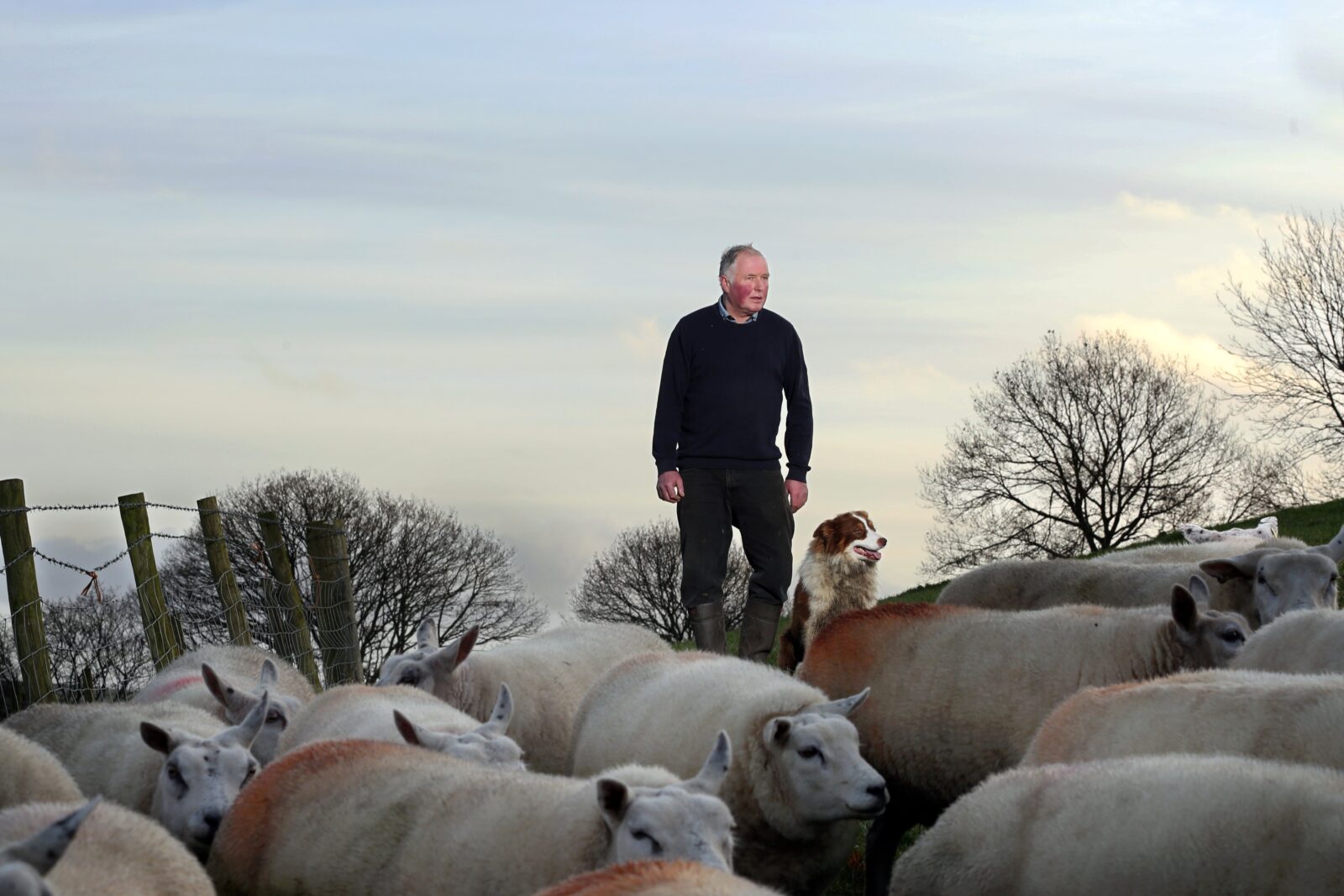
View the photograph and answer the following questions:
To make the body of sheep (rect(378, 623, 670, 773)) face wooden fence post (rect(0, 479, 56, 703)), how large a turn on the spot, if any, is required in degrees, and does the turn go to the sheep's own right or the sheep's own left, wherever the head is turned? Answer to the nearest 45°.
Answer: approximately 45° to the sheep's own right

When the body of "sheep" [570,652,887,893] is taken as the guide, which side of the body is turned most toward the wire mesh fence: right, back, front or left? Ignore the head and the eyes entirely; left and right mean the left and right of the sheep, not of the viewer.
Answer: back

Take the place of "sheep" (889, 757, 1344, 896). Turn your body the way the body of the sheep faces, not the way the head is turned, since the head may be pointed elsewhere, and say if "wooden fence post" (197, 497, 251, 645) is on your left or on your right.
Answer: on your left

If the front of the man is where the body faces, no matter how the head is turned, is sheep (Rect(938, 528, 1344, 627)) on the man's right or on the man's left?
on the man's left

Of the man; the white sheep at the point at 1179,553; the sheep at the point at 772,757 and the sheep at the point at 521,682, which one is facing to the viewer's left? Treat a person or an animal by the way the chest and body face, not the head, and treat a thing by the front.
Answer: the sheep at the point at 521,682

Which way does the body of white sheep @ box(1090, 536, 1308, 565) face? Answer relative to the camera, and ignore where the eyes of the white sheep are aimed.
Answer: to the viewer's right

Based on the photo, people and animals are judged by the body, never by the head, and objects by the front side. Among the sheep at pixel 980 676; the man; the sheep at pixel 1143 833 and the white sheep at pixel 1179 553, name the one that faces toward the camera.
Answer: the man

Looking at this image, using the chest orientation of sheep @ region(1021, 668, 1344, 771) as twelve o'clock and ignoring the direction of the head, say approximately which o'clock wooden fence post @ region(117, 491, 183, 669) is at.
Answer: The wooden fence post is roughly at 7 o'clock from the sheep.

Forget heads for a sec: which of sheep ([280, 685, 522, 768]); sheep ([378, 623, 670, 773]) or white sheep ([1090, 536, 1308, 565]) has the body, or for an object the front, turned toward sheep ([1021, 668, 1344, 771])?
sheep ([280, 685, 522, 768])

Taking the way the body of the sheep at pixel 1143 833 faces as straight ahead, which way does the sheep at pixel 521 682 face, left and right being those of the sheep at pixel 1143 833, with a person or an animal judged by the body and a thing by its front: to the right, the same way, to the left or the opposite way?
the opposite way

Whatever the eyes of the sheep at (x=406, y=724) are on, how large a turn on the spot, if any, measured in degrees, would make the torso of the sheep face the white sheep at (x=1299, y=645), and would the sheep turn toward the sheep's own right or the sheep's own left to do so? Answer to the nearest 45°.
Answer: approximately 45° to the sheep's own left

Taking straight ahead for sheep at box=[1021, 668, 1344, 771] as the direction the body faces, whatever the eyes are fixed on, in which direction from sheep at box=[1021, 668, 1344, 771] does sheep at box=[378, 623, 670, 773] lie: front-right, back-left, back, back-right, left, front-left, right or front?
back-left

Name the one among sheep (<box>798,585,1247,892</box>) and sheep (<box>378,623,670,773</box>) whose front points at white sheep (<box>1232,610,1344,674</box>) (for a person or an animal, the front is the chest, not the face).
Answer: sheep (<box>798,585,1247,892</box>)

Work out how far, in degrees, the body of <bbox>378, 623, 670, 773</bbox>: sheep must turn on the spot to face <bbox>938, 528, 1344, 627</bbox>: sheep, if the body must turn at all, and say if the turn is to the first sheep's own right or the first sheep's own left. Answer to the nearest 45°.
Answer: approximately 180°

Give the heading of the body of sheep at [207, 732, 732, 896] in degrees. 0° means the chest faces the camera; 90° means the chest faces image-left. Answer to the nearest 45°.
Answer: approximately 270°

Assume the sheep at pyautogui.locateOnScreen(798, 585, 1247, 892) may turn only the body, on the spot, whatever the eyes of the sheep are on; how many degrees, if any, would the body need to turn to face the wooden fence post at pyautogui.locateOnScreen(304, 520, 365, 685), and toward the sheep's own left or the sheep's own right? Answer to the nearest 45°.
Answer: approximately 135° to the sheep's own left

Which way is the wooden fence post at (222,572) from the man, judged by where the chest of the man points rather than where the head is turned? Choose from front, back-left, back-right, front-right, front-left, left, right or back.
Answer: back-right

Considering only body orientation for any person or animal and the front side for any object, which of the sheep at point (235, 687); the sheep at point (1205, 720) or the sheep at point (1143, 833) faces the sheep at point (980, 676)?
the sheep at point (235, 687)

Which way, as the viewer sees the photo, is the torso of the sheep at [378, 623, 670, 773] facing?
to the viewer's left

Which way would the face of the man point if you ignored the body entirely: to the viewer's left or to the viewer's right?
to the viewer's right
